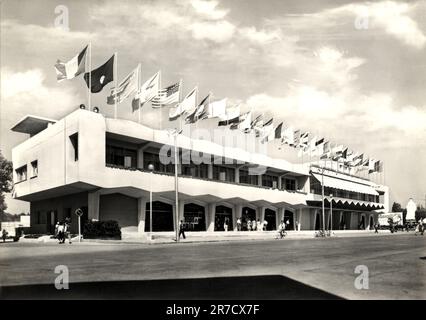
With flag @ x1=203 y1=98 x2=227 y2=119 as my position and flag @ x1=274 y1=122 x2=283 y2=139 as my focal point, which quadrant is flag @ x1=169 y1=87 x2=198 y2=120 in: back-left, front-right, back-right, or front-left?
back-left

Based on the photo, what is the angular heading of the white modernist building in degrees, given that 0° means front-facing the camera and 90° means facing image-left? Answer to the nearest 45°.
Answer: approximately 315°
